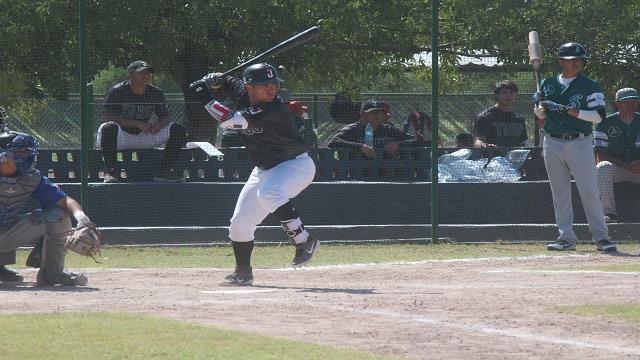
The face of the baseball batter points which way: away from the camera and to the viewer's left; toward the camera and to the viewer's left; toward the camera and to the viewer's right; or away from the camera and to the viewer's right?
toward the camera and to the viewer's right

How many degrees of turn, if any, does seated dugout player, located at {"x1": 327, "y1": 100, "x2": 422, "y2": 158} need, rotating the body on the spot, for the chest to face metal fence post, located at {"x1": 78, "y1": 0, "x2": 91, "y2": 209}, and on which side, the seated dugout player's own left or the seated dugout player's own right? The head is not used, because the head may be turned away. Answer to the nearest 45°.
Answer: approximately 90° to the seated dugout player's own right

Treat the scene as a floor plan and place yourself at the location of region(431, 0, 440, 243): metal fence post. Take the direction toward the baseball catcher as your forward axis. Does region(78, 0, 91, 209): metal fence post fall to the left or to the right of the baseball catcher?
right

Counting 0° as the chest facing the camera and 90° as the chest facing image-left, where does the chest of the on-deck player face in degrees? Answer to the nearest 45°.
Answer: approximately 0°

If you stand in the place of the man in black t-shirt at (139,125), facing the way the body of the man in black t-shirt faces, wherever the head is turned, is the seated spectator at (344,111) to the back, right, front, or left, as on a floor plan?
left

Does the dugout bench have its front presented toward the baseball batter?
yes

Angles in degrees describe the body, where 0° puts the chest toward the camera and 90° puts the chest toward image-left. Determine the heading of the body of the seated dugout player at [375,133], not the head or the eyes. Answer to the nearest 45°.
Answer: approximately 0°
